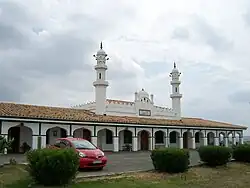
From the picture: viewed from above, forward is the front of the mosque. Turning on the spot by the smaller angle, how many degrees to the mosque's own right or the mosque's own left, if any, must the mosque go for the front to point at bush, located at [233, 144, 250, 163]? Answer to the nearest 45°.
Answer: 0° — it already faces it

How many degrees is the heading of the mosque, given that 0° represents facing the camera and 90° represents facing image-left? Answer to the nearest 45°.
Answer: approximately 315°

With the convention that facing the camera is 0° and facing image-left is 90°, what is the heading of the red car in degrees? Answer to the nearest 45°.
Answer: approximately 315°

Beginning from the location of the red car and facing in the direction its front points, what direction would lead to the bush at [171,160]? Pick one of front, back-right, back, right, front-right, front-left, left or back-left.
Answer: front-left
